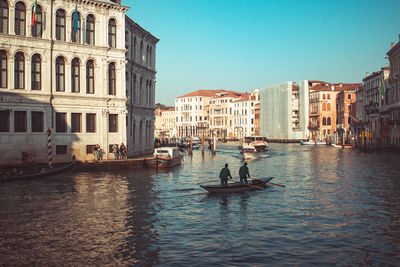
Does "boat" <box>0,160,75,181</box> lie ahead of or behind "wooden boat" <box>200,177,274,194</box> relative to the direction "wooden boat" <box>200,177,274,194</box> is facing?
behind

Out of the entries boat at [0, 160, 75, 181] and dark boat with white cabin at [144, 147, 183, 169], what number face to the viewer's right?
1

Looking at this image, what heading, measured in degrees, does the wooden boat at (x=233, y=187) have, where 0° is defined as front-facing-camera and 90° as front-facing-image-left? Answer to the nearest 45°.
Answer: approximately 270°

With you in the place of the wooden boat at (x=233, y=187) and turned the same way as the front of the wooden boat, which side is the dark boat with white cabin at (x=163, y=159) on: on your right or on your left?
on your left

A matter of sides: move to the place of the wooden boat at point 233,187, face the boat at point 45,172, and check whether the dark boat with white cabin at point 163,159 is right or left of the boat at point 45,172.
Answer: right
